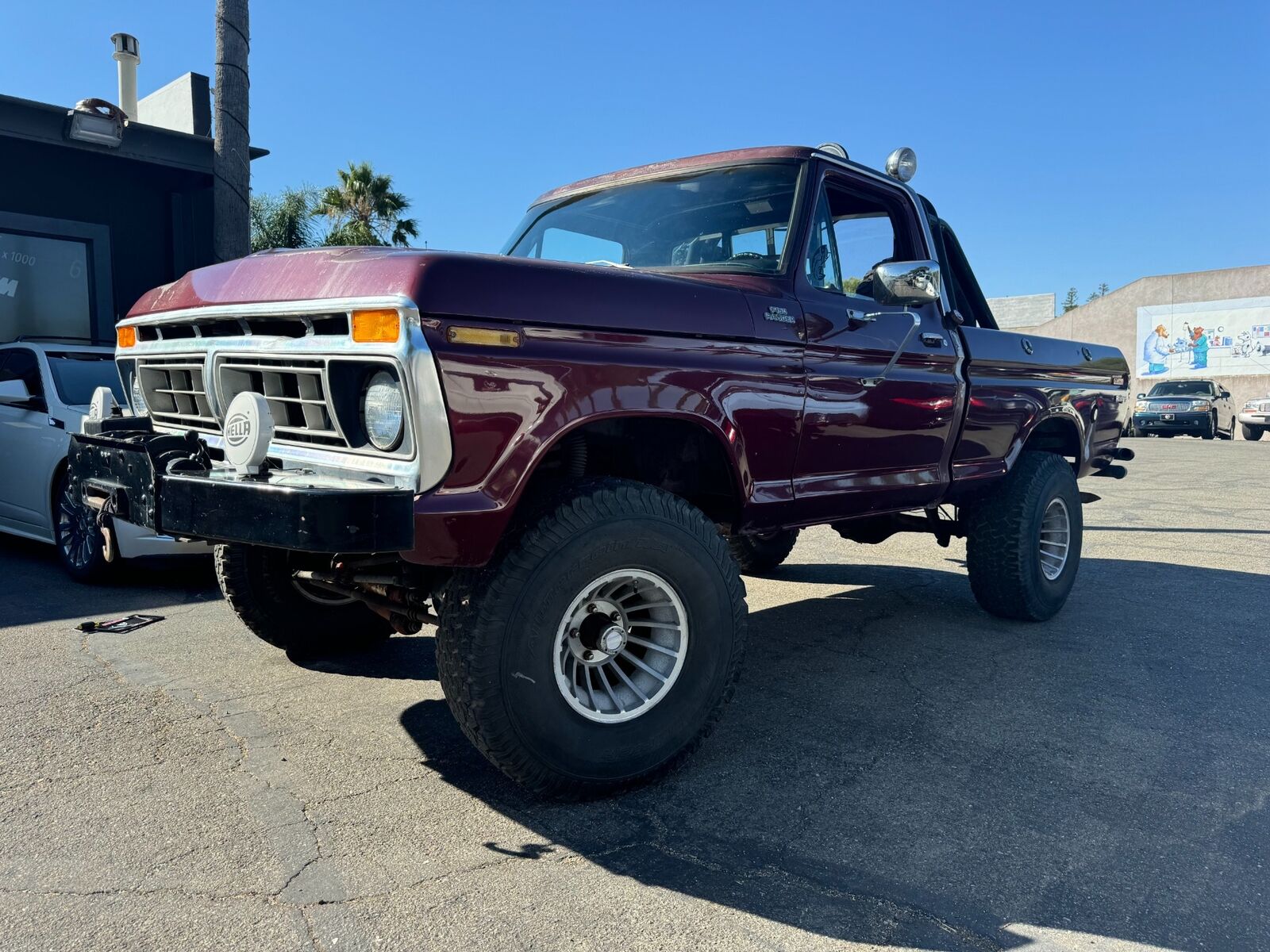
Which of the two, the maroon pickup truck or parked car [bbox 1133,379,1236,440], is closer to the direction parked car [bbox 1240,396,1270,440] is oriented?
the maroon pickup truck

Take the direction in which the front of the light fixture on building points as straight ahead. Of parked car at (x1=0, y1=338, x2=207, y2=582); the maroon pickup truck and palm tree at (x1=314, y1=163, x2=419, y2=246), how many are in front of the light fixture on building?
2

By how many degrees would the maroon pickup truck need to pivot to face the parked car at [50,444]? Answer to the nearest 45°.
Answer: approximately 90° to its right

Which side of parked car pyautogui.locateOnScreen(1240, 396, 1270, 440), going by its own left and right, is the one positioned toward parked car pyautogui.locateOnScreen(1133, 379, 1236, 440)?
right

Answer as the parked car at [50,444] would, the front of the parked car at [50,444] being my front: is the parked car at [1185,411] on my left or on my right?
on my left

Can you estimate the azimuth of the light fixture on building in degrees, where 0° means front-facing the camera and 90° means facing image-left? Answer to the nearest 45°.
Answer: approximately 0°

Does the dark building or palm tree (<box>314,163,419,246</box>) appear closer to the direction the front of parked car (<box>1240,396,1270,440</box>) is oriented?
the dark building

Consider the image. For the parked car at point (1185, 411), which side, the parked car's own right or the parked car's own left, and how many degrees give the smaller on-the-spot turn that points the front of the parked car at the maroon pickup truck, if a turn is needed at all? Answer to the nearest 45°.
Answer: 0° — it already faces it

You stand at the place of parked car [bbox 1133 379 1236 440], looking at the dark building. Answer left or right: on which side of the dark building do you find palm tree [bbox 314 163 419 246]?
right
